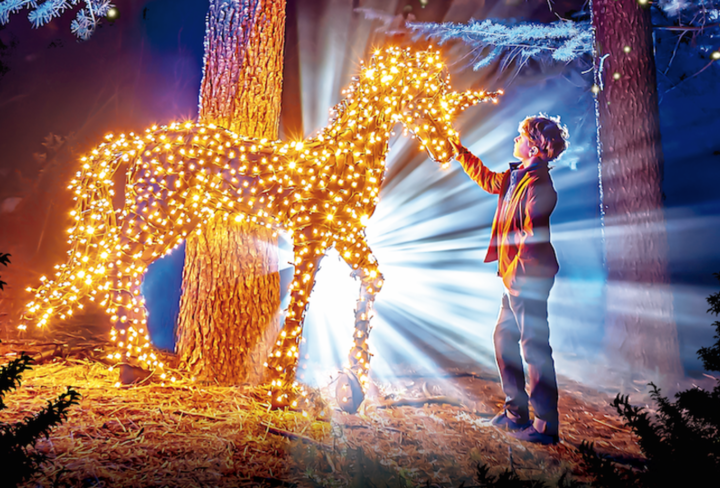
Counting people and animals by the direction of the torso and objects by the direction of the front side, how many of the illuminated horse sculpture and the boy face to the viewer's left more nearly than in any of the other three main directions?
1

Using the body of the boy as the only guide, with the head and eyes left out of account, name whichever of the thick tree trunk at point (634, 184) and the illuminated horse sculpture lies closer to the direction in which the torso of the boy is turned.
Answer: the illuminated horse sculpture

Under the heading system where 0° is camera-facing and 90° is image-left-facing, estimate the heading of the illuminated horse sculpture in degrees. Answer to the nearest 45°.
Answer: approximately 270°

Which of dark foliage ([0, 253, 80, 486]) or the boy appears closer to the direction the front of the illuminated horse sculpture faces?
the boy

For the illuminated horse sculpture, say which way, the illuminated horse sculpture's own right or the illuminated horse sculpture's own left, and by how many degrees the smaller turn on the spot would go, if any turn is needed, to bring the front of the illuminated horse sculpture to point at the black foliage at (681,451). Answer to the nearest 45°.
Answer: approximately 45° to the illuminated horse sculpture's own right

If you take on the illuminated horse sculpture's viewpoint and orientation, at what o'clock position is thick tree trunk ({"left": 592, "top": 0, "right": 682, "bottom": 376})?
The thick tree trunk is roughly at 12 o'clock from the illuminated horse sculpture.

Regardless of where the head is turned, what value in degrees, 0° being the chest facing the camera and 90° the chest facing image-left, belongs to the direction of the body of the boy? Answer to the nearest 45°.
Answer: approximately 90°

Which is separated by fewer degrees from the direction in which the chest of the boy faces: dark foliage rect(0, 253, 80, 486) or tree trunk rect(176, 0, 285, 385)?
the tree trunk

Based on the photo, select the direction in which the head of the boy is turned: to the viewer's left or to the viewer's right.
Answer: to the viewer's left
